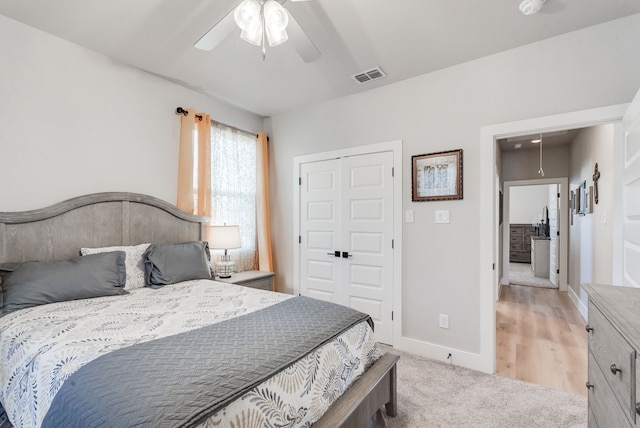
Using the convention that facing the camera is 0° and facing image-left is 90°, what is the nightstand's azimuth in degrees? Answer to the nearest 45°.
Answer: approximately 315°

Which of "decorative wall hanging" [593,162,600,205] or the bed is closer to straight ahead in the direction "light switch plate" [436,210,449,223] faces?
the bed

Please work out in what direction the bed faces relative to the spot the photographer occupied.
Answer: facing the viewer and to the right of the viewer

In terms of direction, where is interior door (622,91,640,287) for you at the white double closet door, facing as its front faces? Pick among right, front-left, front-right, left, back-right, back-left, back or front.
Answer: left

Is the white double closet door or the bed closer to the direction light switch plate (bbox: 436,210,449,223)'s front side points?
the bed

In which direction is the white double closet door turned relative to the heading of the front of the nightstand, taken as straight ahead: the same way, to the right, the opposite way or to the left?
to the right

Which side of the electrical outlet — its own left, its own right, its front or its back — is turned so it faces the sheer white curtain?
right

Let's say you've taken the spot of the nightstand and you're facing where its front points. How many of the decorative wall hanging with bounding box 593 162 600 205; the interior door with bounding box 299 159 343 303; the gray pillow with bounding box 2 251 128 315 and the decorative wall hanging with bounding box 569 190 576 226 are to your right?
1

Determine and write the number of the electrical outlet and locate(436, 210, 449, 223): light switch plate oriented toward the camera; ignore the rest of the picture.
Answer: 2

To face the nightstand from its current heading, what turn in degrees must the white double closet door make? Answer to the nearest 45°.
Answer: approximately 45° to its right

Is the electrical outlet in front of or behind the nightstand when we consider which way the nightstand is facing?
in front

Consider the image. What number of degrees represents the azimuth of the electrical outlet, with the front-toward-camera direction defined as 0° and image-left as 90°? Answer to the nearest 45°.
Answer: approximately 0°

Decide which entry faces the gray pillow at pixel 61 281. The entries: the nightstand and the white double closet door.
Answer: the white double closet door

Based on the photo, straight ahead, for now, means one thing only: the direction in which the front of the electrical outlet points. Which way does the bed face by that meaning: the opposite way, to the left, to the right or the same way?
to the left

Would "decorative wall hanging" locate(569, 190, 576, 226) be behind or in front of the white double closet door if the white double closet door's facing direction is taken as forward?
behind

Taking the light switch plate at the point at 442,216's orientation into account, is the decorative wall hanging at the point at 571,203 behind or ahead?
behind

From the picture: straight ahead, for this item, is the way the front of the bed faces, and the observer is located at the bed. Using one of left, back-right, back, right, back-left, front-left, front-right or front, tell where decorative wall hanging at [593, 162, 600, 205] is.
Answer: front-left
